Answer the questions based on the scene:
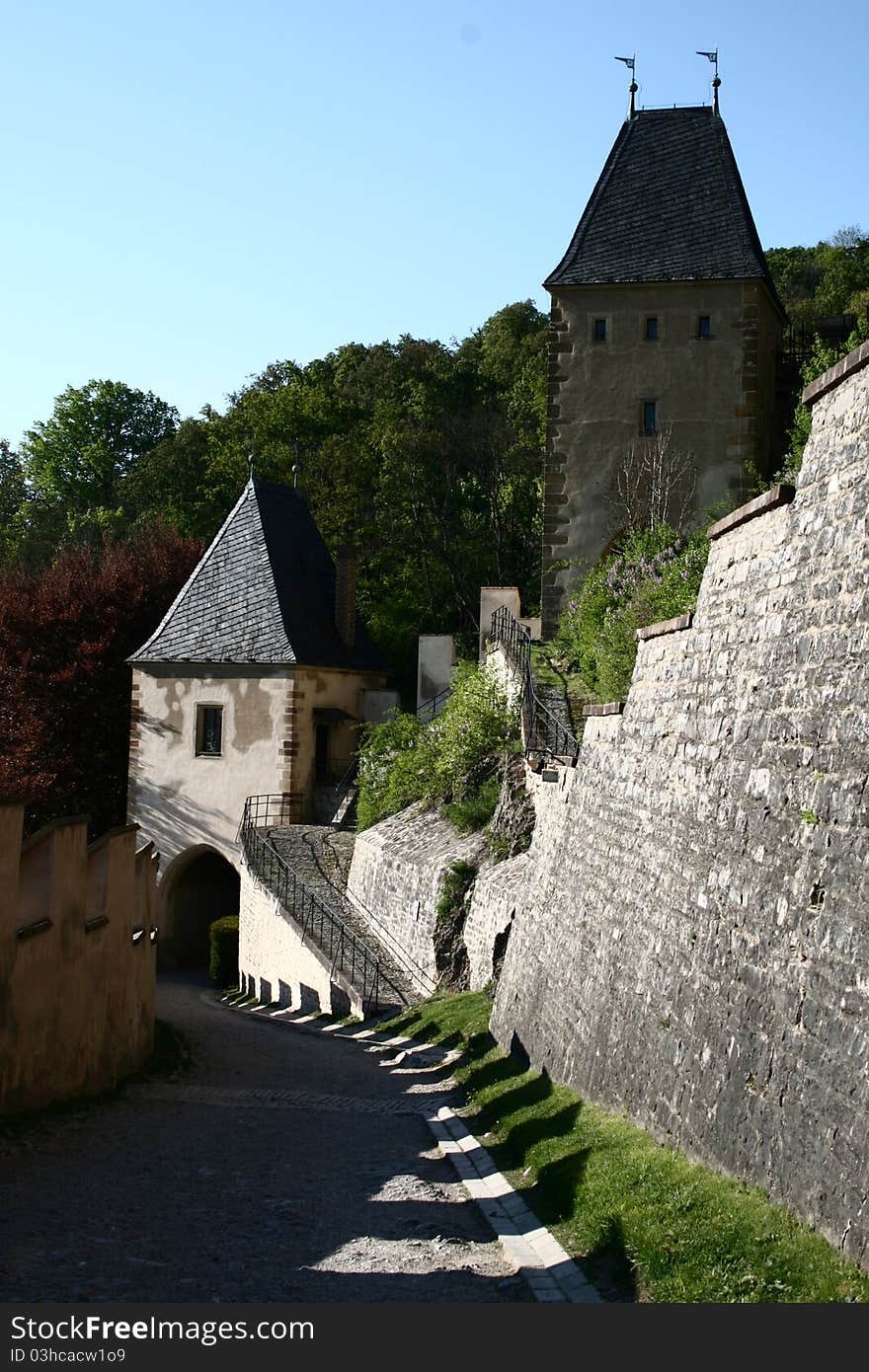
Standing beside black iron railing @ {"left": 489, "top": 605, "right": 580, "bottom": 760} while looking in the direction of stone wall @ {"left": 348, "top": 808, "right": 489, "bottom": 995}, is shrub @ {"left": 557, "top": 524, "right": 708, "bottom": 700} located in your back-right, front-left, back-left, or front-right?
back-left

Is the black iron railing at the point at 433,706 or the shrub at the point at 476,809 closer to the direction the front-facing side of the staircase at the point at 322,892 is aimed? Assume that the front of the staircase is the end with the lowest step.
the shrub

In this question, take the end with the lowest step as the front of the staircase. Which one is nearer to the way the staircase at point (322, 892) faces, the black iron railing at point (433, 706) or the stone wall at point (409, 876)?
the stone wall

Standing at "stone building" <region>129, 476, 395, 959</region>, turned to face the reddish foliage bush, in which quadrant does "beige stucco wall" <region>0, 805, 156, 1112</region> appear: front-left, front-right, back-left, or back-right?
back-left

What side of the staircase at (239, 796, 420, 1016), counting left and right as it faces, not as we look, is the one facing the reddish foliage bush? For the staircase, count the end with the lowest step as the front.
back

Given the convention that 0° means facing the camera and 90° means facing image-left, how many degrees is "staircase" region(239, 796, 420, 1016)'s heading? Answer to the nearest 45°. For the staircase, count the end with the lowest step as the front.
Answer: approximately 315°

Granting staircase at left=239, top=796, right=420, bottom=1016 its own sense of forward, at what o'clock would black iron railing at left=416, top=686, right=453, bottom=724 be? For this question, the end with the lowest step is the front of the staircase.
The black iron railing is roughly at 8 o'clock from the staircase.
